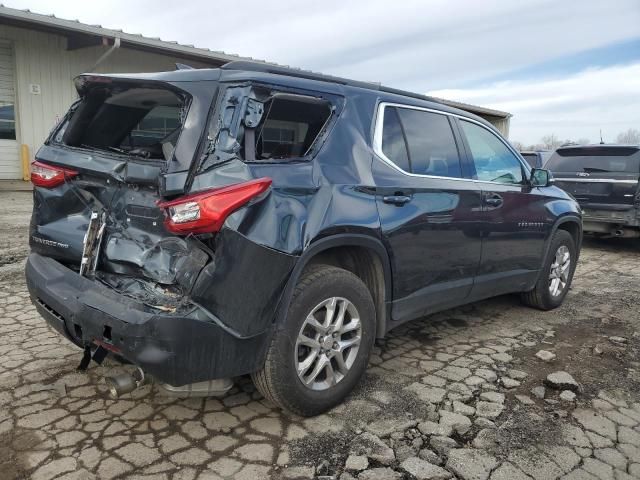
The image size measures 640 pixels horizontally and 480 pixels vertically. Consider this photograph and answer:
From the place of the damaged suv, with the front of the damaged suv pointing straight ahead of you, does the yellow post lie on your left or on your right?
on your left

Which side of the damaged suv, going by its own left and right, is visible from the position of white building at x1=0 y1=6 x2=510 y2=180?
left

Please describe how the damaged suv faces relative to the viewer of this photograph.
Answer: facing away from the viewer and to the right of the viewer
